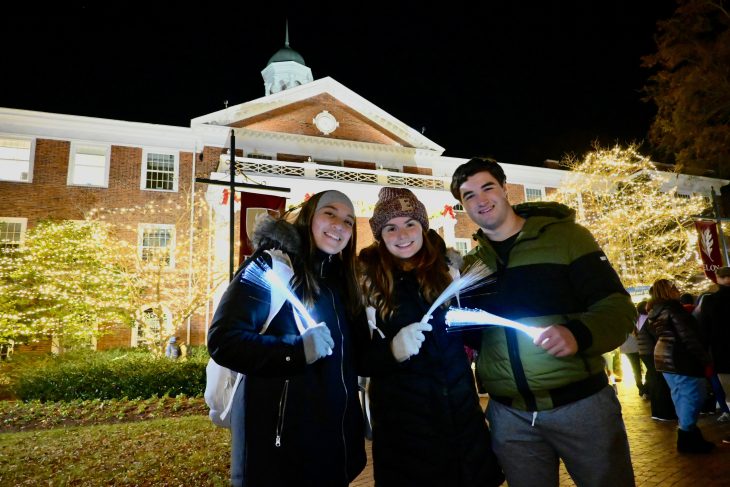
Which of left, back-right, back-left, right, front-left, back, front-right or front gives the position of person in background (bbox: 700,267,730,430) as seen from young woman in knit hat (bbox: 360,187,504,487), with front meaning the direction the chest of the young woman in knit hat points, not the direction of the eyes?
back-left

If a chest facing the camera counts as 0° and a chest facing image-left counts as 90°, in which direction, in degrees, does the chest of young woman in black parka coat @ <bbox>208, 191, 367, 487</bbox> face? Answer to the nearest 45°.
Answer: approximately 315°

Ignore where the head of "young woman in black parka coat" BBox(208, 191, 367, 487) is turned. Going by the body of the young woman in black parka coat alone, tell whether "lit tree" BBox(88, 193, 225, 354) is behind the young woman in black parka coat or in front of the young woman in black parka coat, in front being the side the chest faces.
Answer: behind

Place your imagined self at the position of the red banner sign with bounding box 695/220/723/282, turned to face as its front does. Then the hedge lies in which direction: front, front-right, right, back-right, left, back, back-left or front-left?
front-right

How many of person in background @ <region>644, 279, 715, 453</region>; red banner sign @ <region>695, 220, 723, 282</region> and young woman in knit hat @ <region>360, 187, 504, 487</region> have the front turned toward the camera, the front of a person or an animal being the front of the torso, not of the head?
2

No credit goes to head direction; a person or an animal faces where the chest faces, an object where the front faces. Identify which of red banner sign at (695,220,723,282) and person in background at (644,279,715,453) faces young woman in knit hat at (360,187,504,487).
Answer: the red banner sign

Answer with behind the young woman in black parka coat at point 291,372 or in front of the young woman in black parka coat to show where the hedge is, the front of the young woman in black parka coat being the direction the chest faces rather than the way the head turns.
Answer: behind

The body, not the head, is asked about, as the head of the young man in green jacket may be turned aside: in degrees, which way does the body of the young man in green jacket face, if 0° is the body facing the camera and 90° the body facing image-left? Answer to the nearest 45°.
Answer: approximately 45°

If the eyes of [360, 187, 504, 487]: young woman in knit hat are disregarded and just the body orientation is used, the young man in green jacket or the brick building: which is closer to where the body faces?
the young man in green jacket

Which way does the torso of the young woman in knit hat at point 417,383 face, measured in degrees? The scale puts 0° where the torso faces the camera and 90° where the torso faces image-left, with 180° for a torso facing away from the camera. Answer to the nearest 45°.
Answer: approximately 0°

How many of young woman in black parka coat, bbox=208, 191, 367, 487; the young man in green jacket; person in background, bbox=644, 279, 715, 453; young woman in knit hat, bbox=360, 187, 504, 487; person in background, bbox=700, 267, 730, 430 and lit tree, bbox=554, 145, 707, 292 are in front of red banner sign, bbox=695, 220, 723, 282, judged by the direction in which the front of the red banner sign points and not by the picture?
5

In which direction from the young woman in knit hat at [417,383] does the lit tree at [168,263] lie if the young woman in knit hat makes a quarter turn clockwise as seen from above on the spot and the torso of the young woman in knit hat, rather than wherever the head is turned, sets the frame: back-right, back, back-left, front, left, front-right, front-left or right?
front-right

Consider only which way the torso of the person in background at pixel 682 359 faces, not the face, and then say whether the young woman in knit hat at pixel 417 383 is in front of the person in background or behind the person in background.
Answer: behind

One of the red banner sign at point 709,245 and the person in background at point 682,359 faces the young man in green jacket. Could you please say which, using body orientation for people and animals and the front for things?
the red banner sign
